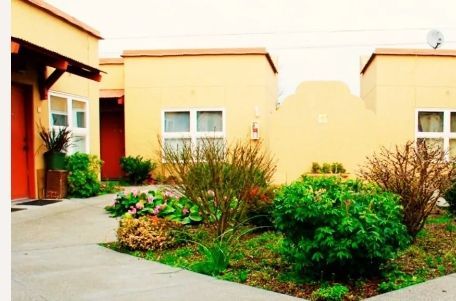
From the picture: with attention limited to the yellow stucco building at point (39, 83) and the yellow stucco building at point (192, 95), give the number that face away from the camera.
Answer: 0

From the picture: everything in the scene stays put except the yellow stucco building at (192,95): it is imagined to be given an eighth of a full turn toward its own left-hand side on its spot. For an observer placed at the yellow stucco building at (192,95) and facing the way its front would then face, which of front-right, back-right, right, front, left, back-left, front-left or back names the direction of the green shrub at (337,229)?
front-right

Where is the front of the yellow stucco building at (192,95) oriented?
toward the camera

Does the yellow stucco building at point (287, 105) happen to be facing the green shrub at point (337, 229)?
yes

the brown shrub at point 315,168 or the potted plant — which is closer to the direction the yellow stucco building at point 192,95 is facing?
the potted plant

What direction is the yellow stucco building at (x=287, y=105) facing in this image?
toward the camera

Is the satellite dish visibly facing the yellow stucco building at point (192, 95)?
no

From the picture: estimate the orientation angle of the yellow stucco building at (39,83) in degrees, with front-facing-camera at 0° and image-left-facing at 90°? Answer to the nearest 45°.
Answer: approximately 315°

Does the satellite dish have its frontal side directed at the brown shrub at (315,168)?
no

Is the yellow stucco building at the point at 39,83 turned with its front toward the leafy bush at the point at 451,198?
yes

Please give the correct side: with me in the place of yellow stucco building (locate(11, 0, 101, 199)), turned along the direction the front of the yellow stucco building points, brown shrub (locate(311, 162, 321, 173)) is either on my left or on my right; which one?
on my left

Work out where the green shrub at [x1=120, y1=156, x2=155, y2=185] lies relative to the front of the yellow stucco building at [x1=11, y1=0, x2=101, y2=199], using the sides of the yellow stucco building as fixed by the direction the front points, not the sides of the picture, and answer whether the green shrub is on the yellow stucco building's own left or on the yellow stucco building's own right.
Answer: on the yellow stucco building's own left

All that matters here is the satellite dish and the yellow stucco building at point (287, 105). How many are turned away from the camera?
0

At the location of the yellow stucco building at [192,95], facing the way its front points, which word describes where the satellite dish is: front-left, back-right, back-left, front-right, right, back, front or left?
left

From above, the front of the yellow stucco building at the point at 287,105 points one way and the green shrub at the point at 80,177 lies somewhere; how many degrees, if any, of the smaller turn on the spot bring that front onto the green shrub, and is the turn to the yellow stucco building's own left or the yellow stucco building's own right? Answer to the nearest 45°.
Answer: approximately 45° to the yellow stucco building's own right
